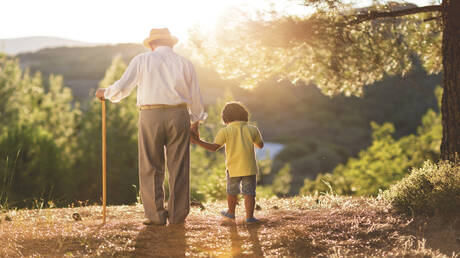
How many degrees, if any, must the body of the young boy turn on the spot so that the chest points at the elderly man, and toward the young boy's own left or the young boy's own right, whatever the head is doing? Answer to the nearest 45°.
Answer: approximately 90° to the young boy's own left

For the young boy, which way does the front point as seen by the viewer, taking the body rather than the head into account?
away from the camera

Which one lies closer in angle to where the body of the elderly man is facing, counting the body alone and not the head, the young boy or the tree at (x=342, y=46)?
the tree

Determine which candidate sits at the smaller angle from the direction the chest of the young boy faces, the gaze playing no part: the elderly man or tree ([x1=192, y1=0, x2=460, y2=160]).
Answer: the tree

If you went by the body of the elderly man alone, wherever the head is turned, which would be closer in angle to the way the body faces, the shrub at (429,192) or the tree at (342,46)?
the tree

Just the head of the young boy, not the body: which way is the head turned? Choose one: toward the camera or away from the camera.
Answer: away from the camera

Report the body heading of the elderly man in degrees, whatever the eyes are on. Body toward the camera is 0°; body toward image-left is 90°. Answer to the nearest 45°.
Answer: approximately 180°

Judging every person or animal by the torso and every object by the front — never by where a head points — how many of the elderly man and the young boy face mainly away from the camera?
2

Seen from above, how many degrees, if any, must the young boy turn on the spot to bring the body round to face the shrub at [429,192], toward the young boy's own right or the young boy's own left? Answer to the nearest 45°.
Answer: approximately 90° to the young boy's own right

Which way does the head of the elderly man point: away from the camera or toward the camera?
away from the camera

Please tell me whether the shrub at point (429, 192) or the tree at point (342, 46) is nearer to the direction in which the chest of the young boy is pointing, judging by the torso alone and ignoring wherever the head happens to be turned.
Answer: the tree

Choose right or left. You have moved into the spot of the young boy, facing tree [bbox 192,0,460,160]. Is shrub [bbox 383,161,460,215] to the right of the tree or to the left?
right

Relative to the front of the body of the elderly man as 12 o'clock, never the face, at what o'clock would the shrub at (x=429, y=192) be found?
The shrub is roughly at 3 o'clock from the elderly man.

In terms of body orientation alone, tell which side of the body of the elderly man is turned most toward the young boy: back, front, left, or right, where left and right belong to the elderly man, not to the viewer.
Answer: right
